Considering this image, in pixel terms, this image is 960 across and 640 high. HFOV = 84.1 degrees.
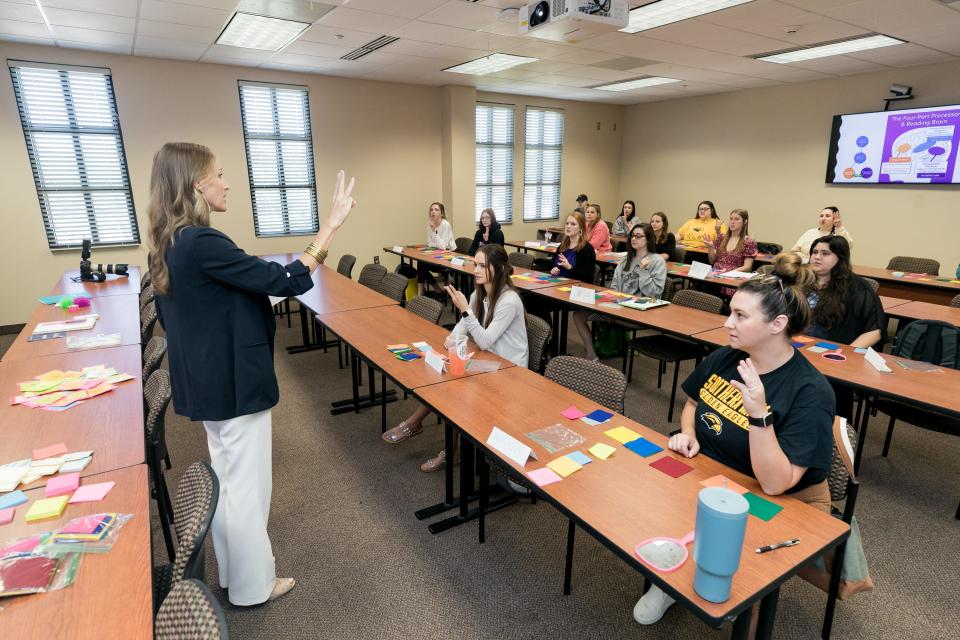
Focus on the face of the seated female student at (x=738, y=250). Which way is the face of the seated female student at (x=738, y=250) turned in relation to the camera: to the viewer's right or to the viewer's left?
to the viewer's left

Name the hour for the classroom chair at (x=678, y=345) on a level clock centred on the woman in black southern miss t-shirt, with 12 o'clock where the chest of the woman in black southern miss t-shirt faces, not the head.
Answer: The classroom chair is roughly at 4 o'clock from the woman in black southern miss t-shirt.

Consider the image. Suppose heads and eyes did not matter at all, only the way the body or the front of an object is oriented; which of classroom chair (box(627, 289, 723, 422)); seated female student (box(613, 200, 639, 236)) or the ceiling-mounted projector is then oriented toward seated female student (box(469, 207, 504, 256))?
seated female student (box(613, 200, 639, 236))

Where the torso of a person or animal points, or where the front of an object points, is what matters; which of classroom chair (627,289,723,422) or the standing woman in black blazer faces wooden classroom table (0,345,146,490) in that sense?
the classroom chair

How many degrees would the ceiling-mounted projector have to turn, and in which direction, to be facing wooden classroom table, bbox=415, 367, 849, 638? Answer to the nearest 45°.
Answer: approximately 45° to its left

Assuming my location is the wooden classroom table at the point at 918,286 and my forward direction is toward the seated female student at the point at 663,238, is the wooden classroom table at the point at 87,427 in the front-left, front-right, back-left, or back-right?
front-left

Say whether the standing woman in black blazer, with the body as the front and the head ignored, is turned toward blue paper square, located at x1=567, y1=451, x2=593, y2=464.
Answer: no

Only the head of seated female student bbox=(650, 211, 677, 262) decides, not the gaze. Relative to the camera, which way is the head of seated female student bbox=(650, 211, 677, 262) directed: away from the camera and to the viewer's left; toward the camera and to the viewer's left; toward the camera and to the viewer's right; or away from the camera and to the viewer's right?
toward the camera and to the viewer's left

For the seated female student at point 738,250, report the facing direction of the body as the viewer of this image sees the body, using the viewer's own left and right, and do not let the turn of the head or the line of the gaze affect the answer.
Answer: facing the viewer and to the left of the viewer

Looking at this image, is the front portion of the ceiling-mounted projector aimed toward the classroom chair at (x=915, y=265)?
no

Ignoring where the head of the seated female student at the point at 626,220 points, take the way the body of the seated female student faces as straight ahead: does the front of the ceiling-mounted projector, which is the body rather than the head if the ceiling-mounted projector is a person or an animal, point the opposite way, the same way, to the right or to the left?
the same way

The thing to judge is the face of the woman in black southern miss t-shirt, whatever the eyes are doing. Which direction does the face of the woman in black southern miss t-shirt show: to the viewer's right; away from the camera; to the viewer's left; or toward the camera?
to the viewer's left

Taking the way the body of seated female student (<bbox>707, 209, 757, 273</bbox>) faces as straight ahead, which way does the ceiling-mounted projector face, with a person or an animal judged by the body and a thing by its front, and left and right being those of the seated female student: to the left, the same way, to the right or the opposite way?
the same way

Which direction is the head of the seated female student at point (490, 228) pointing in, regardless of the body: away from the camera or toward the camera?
toward the camera

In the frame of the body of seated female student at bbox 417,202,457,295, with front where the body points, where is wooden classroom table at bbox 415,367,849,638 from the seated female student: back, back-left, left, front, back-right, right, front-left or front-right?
front-left

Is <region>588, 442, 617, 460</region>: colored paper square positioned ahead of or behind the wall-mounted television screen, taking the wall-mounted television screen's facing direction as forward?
ahead

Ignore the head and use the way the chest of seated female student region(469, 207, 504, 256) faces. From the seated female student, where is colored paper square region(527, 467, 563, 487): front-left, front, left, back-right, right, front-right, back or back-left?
front-left

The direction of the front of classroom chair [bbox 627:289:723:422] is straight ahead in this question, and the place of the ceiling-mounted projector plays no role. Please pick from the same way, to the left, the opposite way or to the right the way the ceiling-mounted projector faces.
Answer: the same way

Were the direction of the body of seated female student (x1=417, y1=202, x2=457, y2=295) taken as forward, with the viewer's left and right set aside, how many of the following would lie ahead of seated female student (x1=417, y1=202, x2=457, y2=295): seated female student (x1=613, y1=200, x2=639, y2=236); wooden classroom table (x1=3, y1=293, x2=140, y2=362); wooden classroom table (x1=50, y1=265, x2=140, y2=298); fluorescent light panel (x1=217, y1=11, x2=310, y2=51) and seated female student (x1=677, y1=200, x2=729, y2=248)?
3

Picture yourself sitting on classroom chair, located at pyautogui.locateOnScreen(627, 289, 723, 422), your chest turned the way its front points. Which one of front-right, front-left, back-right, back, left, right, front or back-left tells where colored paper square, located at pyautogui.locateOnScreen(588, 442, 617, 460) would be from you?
front-left
